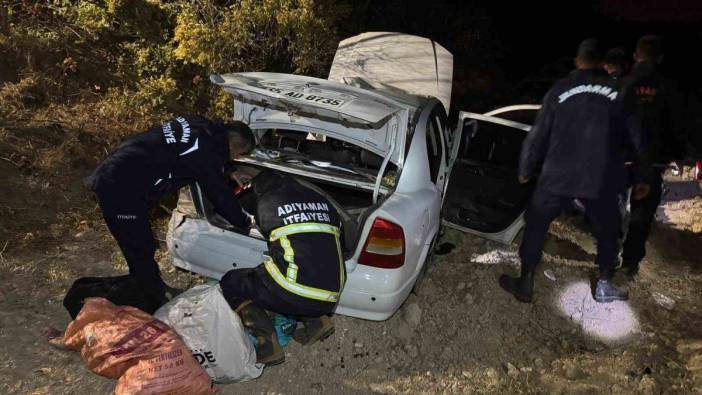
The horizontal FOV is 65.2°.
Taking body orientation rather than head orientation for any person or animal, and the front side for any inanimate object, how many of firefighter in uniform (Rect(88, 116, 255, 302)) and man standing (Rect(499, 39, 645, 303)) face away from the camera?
1

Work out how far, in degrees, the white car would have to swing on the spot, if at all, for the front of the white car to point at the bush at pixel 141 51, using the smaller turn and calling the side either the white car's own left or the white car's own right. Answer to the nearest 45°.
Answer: approximately 90° to the white car's own left

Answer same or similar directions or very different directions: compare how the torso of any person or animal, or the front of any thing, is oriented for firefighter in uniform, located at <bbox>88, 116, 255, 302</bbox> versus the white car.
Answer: same or similar directions

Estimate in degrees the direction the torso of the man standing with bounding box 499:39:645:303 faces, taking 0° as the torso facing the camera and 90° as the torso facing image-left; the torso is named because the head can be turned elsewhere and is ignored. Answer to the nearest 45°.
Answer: approximately 180°

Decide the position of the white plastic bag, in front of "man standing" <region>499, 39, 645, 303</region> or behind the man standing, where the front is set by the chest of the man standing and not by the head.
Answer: behind

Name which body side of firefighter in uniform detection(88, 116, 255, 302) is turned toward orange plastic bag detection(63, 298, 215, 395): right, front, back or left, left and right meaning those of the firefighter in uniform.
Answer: right

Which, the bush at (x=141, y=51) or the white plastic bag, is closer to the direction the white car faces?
the bush

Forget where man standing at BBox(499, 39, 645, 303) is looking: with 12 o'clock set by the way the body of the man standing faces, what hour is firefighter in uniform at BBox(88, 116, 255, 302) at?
The firefighter in uniform is roughly at 8 o'clock from the man standing.

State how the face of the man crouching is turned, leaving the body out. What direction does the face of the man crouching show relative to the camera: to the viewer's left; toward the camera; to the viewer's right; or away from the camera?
away from the camera

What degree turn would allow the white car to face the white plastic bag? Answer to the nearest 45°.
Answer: approximately 180°

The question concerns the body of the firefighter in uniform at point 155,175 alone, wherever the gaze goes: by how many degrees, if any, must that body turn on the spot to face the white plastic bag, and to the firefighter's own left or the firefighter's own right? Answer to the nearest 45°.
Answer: approximately 90° to the firefighter's own right

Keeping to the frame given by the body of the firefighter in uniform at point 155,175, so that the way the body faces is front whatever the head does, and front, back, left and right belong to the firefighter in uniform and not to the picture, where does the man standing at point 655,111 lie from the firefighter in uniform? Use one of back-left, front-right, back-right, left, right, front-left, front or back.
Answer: front

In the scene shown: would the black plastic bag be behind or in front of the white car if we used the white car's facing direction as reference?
behind

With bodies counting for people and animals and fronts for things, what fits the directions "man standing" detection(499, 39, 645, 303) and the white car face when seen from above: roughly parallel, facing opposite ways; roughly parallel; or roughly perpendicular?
roughly parallel

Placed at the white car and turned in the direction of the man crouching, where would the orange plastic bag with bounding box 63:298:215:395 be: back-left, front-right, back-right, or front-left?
front-right

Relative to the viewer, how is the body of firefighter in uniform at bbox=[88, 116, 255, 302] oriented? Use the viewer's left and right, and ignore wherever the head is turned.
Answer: facing to the right of the viewer

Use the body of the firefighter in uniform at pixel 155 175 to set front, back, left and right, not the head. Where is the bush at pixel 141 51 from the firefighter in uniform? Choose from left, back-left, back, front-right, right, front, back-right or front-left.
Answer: left

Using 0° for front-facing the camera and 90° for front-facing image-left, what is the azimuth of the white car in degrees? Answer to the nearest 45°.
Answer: approximately 225°
